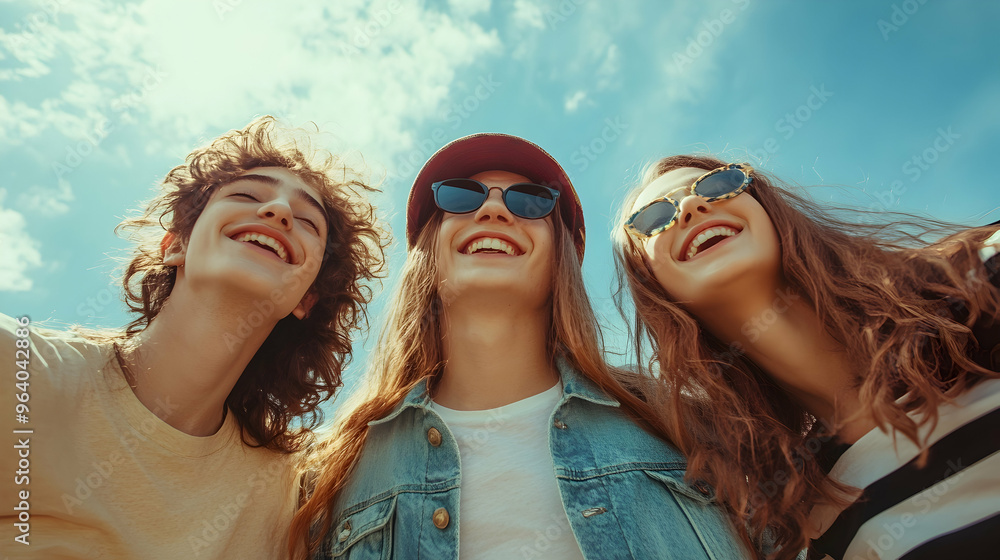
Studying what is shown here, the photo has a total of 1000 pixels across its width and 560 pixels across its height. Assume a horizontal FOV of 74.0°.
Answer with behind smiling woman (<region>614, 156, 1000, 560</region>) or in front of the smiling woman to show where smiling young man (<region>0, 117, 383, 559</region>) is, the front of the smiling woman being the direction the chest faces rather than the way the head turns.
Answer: in front

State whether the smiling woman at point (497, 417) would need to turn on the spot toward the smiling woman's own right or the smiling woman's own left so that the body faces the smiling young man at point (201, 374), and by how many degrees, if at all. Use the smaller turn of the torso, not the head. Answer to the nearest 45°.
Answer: approximately 90° to the smiling woman's own right

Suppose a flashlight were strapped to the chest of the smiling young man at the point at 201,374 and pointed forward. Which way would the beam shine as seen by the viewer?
toward the camera

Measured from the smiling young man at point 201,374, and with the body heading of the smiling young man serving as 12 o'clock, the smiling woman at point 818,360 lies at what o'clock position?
The smiling woman is roughly at 10 o'clock from the smiling young man.

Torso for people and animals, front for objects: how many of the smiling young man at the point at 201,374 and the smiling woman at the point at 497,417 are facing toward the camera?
2

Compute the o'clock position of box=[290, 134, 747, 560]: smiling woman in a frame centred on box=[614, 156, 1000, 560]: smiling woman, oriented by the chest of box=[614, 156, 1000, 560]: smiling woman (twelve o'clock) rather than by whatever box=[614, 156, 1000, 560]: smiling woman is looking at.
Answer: box=[290, 134, 747, 560]: smiling woman is roughly at 3 o'clock from box=[614, 156, 1000, 560]: smiling woman.

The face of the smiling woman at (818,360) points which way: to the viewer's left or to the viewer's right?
to the viewer's left

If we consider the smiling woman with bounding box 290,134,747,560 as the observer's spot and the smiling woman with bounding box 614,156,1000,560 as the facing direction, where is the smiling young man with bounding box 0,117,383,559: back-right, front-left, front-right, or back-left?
back-right

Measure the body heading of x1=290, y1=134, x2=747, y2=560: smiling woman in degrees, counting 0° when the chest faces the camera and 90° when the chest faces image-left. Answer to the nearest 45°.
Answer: approximately 0°

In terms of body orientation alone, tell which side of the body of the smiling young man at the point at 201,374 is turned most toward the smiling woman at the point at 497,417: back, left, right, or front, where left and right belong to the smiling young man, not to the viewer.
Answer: left
